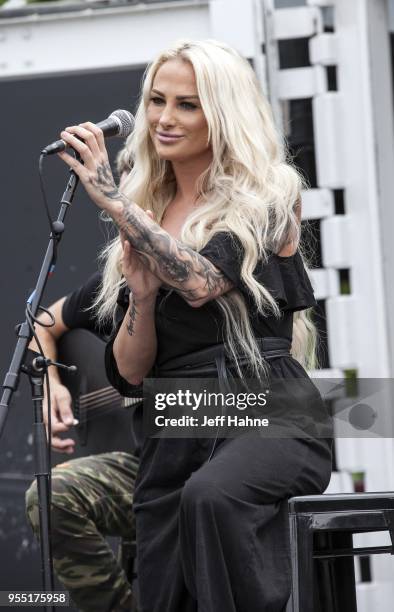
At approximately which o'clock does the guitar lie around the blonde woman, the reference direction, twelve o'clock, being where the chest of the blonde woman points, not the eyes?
The guitar is roughly at 4 o'clock from the blonde woman.

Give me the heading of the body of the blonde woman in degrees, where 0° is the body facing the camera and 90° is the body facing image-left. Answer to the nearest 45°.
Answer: approximately 45°
